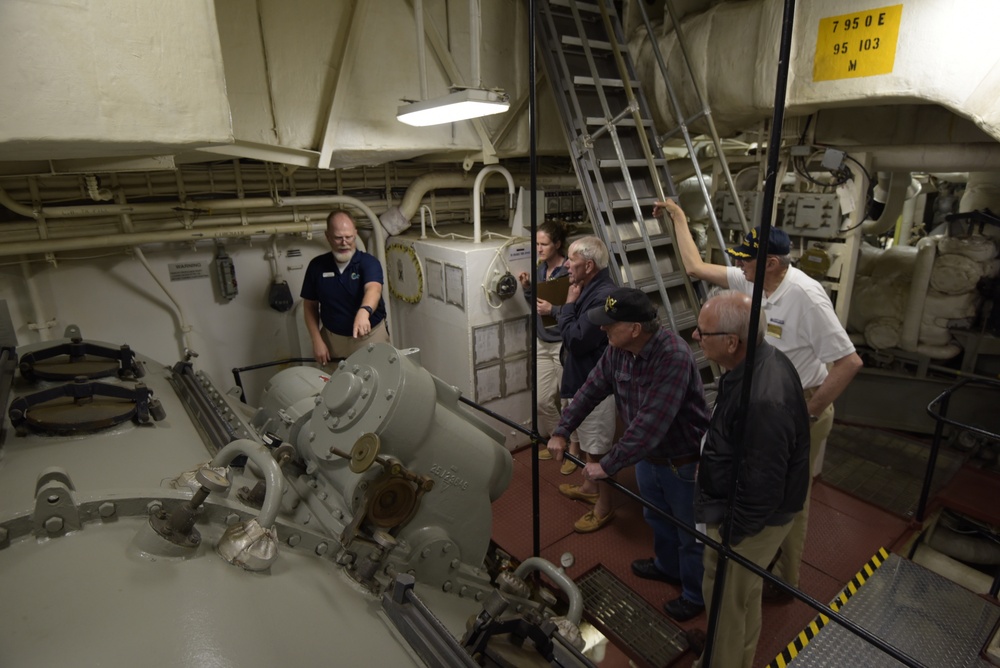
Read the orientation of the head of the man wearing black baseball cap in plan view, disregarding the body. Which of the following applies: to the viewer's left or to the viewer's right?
to the viewer's left

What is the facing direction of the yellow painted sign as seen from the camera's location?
facing the viewer

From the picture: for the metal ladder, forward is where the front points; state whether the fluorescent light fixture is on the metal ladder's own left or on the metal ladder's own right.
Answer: on the metal ladder's own right

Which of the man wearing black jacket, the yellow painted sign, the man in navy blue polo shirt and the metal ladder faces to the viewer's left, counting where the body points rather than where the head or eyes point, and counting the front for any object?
the man wearing black jacket

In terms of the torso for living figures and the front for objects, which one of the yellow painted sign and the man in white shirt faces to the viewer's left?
the man in white shirt

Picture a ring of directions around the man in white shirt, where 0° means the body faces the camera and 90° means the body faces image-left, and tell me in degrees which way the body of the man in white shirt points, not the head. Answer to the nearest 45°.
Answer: approximately 90°

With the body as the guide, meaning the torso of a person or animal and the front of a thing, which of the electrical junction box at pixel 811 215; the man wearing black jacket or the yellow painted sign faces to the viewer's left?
the man wearing black jacket

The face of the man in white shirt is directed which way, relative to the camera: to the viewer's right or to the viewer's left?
to the viewer's left

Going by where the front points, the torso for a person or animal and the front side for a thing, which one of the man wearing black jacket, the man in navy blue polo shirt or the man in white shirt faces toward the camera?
the man in navy blue polo shirt

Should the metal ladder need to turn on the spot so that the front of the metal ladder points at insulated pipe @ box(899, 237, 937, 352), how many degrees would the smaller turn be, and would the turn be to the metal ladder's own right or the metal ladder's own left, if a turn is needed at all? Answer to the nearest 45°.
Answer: approximately 90° to the metal ladder's own left

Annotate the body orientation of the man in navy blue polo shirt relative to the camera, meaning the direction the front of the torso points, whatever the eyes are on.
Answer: toward the camera
